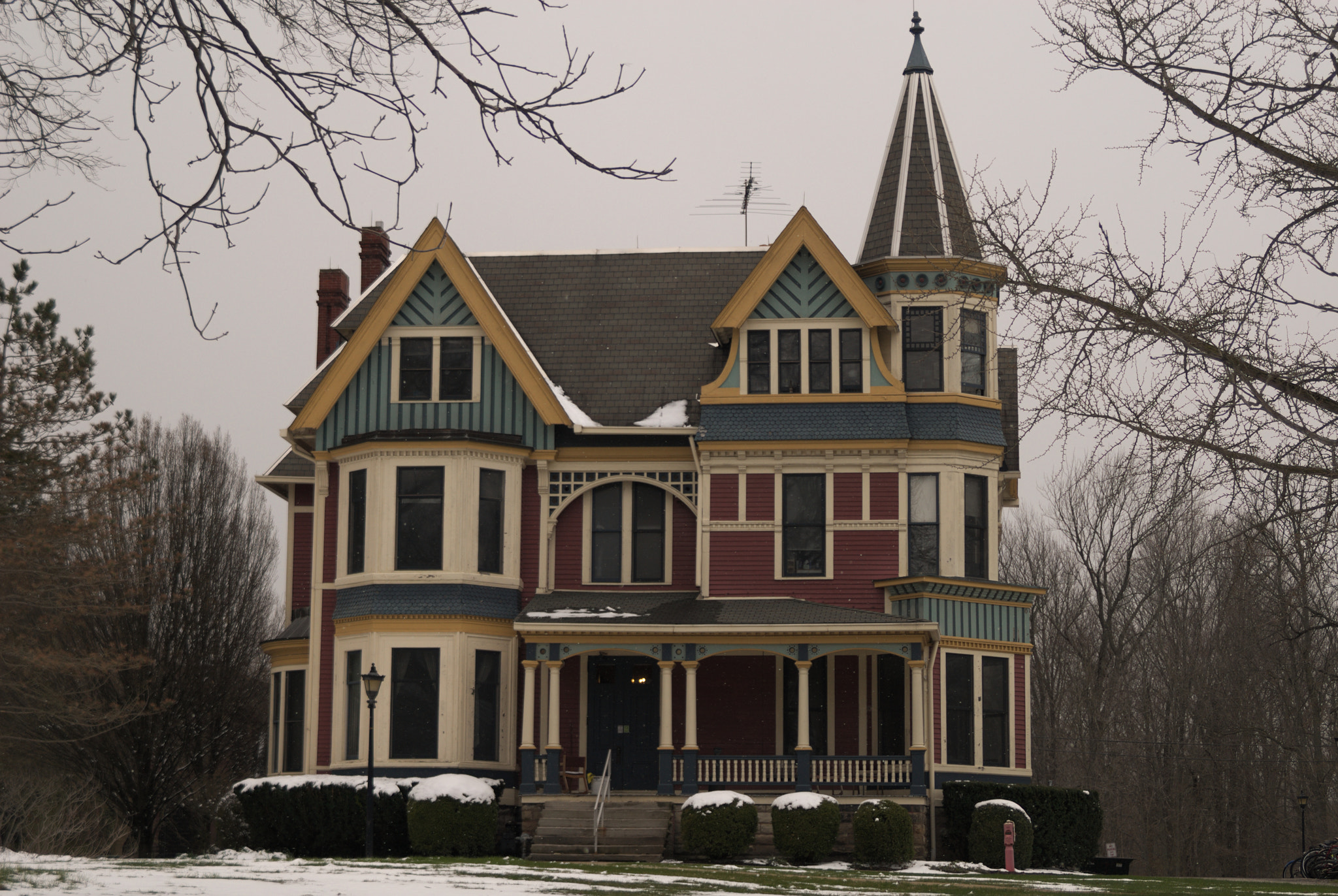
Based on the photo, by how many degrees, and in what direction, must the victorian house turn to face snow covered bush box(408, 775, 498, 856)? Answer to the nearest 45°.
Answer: approximately 45° to its right

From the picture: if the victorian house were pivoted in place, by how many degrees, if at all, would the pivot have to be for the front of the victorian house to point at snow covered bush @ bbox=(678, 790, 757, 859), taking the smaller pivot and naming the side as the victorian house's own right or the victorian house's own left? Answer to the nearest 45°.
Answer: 0° — it already faces it

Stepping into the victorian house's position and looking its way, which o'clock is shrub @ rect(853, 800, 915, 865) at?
The shrub is roughly at 11 o'clock from the victorian house.

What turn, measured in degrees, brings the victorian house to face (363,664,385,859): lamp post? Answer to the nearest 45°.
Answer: approximately 45° to its right

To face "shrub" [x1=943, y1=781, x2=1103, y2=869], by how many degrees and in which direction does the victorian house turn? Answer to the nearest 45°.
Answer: approximately 90° to its left

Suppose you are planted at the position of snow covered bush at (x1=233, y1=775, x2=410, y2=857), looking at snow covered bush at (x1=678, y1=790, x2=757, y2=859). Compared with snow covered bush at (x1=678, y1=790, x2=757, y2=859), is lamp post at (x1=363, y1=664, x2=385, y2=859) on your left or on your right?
right

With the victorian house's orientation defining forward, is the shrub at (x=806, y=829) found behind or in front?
in front

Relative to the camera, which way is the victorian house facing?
toward the camera

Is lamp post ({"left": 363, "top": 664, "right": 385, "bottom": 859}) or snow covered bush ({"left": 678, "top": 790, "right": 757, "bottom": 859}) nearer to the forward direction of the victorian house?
the snow covered bush

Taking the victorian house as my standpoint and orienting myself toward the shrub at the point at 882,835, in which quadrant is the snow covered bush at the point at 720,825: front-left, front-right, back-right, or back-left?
front-right
